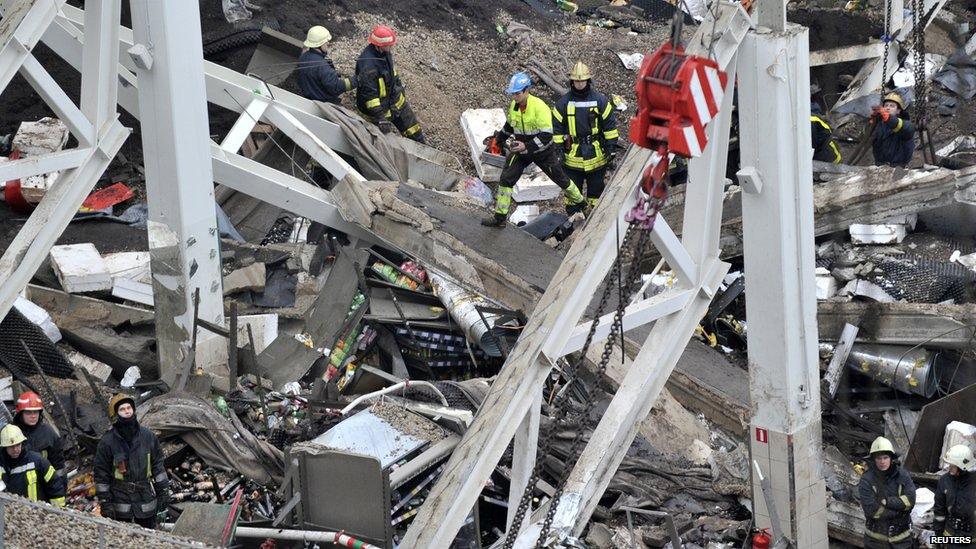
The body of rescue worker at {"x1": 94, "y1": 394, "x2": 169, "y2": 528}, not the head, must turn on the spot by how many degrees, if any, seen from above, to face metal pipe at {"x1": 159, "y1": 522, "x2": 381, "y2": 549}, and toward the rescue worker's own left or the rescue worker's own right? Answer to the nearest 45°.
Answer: approximately 45° to the rescue worker's own left

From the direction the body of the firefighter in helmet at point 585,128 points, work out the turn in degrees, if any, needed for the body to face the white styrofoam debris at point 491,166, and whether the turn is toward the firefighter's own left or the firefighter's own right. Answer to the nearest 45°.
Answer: approximately 135° to the firefighter's own right

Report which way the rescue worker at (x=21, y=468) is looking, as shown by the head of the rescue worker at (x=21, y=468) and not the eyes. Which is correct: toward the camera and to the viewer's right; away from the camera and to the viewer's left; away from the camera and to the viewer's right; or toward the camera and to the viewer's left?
toward the camera and to the viewer's right

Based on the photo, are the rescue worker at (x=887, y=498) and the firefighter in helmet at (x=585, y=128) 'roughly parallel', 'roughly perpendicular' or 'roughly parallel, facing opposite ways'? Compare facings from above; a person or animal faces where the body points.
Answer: roughly parallel

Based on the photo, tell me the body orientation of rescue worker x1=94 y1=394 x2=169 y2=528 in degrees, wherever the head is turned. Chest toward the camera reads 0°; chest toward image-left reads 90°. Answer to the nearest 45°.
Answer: approximately 0°

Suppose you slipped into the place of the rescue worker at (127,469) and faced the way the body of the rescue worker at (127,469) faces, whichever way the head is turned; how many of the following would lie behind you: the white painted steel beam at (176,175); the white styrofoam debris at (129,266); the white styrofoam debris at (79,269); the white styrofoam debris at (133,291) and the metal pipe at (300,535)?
4

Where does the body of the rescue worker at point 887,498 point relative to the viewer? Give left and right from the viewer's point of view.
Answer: facing the viewer

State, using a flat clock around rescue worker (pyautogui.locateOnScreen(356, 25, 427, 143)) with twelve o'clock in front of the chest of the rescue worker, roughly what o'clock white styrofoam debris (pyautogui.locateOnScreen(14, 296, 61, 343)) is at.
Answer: The white styrofoam debris is roughly at 3 o'clock from the rescue worker.

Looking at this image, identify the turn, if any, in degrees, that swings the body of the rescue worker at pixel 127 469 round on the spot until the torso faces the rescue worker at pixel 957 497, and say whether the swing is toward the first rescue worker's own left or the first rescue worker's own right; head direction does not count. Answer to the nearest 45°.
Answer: approximately 90° to the first rescue worker's own left

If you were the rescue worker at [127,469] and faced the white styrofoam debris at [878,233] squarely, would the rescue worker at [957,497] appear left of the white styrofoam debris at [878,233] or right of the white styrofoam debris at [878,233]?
right

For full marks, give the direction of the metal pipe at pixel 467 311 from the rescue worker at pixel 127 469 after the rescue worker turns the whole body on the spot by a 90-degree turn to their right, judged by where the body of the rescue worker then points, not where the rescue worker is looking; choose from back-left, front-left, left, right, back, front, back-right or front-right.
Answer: back-right

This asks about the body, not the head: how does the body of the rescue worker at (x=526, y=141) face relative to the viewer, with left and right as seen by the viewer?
facing the viewer and to the left of the viewer

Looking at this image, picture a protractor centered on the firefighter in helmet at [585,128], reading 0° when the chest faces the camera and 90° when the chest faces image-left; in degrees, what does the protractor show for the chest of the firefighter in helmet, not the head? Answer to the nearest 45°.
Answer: approximately 0°

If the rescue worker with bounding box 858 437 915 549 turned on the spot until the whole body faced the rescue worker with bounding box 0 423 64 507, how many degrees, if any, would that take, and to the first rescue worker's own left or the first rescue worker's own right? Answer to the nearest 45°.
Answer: approximately 45° to the first rescue worker's own right

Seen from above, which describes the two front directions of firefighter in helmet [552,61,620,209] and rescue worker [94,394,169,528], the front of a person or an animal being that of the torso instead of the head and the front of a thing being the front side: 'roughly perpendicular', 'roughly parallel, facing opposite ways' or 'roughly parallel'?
roughly parallel

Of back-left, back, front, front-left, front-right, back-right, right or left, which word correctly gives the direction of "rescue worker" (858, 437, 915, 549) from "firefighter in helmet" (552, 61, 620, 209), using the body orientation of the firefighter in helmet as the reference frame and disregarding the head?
front-left
